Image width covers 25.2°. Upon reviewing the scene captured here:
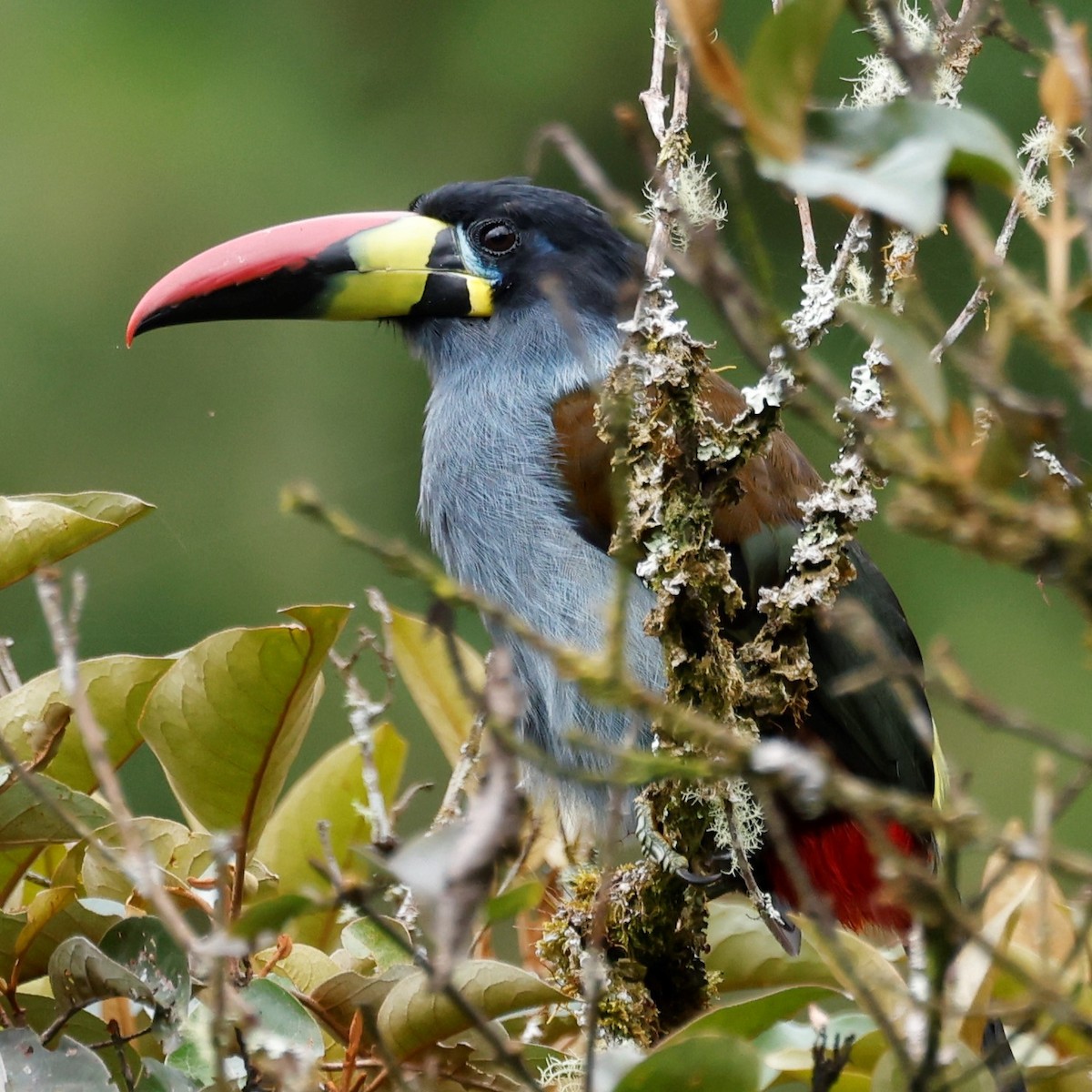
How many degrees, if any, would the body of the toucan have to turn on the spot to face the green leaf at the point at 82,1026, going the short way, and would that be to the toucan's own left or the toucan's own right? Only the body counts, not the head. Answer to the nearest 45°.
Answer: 0° — it already faces it

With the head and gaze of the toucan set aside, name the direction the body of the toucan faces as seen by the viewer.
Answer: to the viewer's left

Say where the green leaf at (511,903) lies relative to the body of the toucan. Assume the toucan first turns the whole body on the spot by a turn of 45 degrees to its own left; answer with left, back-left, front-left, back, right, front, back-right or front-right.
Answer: front-left

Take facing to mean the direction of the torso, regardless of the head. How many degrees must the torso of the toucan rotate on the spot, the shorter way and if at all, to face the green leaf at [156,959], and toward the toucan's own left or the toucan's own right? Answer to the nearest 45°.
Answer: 0° — it already faces it
